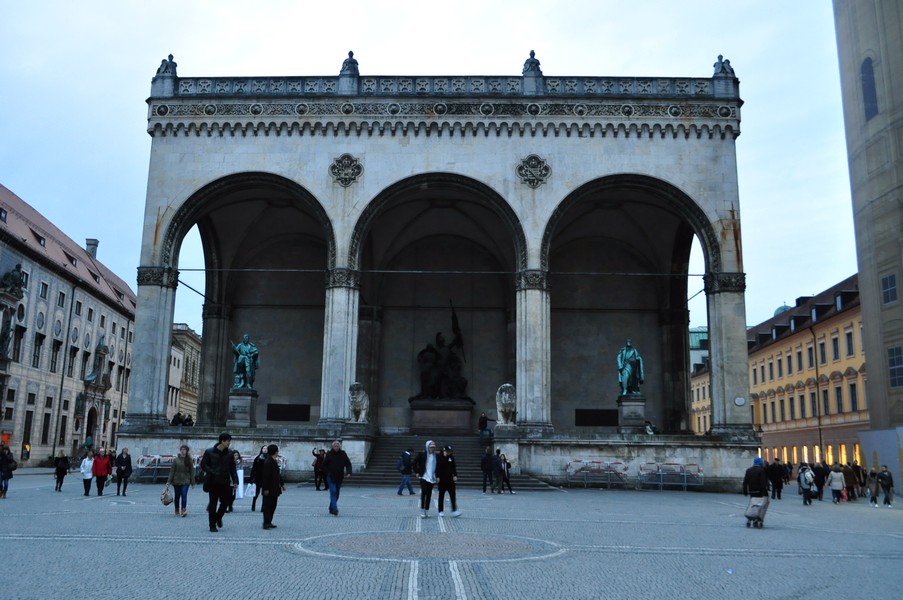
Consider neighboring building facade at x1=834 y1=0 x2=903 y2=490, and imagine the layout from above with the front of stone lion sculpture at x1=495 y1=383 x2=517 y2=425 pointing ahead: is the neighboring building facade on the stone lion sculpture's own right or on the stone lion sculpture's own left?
on the stone lion sculpture's own left

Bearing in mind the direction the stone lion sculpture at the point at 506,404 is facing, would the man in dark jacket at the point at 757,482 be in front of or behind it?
in front

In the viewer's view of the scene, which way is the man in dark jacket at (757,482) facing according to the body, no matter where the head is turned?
away from the camera

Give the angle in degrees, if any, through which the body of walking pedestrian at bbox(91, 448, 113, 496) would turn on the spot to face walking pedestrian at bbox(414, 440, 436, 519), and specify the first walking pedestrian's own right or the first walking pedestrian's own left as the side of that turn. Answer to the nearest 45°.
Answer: approximately 45° to the first walking pedestrian's own left

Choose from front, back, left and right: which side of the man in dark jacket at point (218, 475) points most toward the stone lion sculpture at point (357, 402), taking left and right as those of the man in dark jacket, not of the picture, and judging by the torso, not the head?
back

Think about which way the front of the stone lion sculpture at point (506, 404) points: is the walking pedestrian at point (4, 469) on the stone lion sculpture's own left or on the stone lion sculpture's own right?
on the stone lion sculpture's own right

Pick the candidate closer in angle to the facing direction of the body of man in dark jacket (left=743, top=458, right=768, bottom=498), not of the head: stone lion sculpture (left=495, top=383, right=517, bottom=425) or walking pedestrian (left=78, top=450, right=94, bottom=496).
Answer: the stone lion sculpture

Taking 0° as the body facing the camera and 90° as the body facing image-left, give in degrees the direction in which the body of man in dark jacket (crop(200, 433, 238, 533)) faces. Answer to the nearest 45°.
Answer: approximately 0°

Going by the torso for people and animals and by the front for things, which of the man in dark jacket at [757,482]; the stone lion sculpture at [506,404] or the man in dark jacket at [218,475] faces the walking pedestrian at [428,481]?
the stone lion sculpture

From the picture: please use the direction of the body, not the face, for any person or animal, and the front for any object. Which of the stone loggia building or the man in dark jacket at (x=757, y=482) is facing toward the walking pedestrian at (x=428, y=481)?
the stone loggia building

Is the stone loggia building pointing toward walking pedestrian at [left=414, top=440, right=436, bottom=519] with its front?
yes

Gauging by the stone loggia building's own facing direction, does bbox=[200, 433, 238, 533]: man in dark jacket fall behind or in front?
in front
